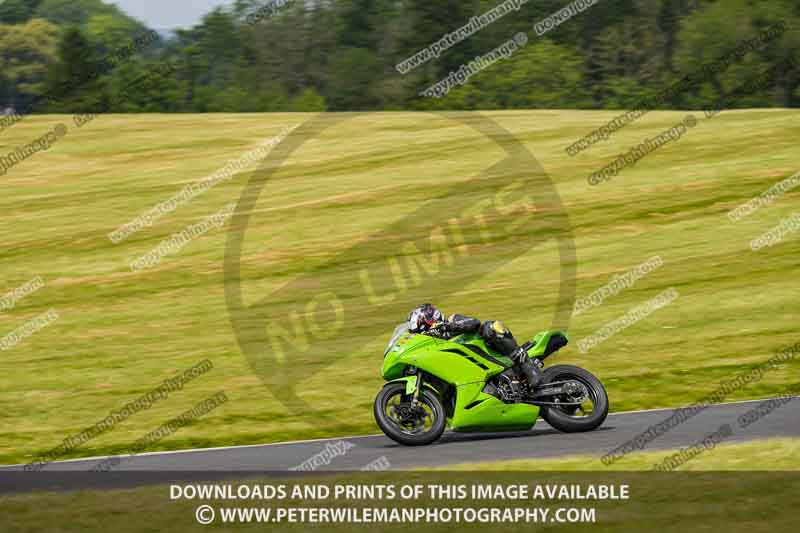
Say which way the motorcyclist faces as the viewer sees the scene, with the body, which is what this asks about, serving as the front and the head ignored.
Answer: to the viewer's left

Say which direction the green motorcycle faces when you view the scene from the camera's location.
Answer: facing to the left of the viewer
